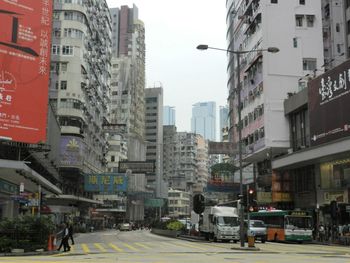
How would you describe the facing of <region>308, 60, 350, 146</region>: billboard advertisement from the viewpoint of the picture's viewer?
facing the viewer and to the left of the viewer

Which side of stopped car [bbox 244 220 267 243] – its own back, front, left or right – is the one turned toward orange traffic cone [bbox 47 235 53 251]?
right

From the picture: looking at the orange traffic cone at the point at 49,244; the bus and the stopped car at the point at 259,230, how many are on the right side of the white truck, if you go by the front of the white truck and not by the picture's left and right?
1

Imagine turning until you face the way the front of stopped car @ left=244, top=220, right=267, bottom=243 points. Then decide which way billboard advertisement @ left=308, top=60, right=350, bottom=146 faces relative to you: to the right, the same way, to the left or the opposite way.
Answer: to the right

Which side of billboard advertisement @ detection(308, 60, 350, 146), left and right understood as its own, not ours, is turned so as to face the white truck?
front

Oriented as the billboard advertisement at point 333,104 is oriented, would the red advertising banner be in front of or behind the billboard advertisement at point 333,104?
in front

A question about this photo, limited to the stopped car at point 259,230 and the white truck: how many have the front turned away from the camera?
0

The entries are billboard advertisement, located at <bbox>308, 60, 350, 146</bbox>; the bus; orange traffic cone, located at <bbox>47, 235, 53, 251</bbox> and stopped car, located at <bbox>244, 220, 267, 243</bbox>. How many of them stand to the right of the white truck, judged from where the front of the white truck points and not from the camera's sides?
1

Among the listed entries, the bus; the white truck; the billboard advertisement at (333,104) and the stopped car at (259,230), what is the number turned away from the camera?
0

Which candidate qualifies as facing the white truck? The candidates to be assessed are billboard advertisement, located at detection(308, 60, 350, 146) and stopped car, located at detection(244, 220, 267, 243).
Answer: the billboard advertisement

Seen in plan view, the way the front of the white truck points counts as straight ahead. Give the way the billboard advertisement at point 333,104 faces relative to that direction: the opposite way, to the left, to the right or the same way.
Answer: to the right

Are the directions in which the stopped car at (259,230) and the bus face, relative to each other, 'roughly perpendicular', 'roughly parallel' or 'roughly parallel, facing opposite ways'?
roughly parallel

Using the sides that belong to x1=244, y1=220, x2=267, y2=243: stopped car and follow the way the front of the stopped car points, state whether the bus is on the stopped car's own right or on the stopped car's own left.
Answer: on the stopped car's own left

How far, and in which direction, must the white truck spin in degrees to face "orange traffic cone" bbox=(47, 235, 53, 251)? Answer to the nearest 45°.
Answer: approximately 90° to its right
